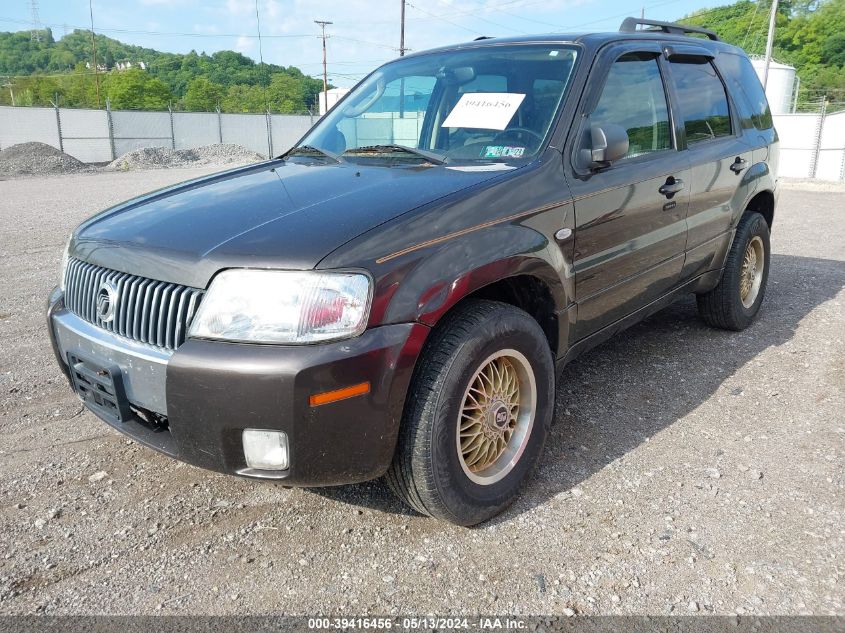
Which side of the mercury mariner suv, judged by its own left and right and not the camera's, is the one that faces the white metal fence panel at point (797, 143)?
back

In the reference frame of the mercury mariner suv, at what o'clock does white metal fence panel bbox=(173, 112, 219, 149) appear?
The white metal fence panel is roughly at 4 o'clock from the mercury mariner suv.

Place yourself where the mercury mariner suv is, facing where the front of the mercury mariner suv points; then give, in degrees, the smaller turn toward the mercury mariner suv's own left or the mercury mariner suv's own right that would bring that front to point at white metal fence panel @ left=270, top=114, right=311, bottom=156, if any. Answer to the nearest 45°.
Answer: approximately 135° to the mercury mariner suv's own right

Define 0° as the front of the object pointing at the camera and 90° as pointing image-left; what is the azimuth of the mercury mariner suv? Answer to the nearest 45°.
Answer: approximately 45°

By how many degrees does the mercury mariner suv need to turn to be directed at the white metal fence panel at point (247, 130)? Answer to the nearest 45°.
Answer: approximately 135° to its right

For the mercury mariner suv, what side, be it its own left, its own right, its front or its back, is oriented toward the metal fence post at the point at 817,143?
back

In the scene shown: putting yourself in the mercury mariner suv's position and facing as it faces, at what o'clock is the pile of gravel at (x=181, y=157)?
The pile of gravel is roughly at 4 o'clock from the mercury mariner suv.
